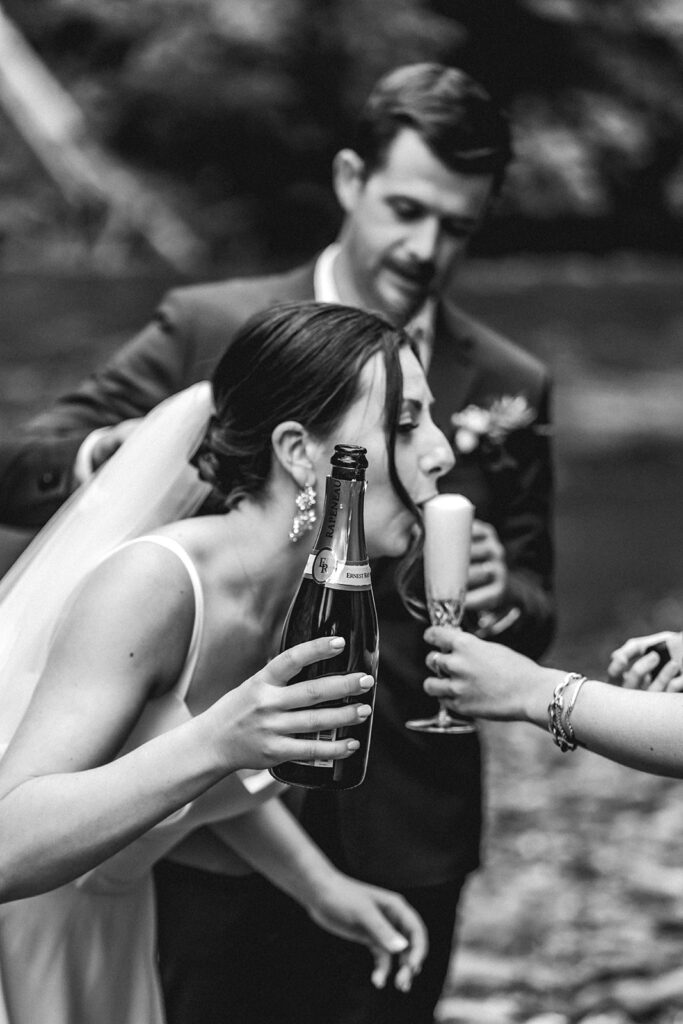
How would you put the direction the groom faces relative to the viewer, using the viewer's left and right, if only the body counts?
facing the viewer and to the right of the viewer

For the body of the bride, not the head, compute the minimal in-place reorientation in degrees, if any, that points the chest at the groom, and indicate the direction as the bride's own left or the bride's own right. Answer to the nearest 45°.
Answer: approximately 45° to the bride's own left

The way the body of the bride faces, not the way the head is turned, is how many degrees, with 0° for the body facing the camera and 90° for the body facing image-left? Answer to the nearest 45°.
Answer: approximately 270°

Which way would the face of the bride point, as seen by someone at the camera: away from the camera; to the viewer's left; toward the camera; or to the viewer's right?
to the viewer's right

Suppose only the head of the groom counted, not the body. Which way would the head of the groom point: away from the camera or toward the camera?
toward the camera

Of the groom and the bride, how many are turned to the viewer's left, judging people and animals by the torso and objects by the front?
0
